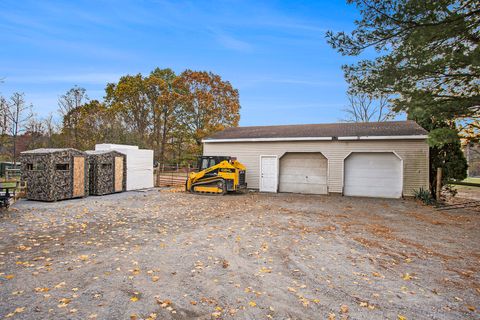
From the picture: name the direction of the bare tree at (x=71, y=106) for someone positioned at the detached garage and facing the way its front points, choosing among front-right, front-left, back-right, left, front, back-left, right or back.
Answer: right

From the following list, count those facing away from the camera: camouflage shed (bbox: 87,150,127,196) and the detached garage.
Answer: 0

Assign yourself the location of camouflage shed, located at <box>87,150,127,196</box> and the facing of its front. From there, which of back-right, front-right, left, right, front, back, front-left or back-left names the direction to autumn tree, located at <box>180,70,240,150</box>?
left

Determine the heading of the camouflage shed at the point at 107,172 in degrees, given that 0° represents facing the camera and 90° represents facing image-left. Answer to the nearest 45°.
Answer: approximately 315°

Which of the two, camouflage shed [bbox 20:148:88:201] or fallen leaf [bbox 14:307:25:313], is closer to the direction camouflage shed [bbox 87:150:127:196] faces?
the fallen leaf

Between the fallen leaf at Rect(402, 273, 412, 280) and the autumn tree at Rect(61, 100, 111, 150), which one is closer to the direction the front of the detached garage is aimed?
the fallen leaf

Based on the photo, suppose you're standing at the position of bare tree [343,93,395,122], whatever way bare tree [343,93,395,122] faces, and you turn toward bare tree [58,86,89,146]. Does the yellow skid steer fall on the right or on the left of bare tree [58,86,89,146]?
left

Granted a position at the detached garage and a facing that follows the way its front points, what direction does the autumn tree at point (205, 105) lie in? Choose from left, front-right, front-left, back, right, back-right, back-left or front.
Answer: back-right

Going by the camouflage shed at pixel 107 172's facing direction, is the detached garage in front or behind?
in front

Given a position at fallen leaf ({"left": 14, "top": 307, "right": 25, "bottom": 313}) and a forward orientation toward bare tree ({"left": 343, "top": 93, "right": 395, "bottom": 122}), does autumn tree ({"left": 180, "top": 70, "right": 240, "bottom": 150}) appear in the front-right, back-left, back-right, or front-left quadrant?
front-left

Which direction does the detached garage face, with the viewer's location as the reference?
facing the viewer

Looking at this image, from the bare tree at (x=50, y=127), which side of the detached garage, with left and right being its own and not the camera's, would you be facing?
right

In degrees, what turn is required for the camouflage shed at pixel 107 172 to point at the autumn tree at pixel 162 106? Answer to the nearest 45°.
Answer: approximately 135° to its left

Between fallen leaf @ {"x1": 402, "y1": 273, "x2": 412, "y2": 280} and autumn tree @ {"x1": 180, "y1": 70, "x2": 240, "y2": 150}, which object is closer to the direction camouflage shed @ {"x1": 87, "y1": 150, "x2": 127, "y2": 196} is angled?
the fallen leaf
